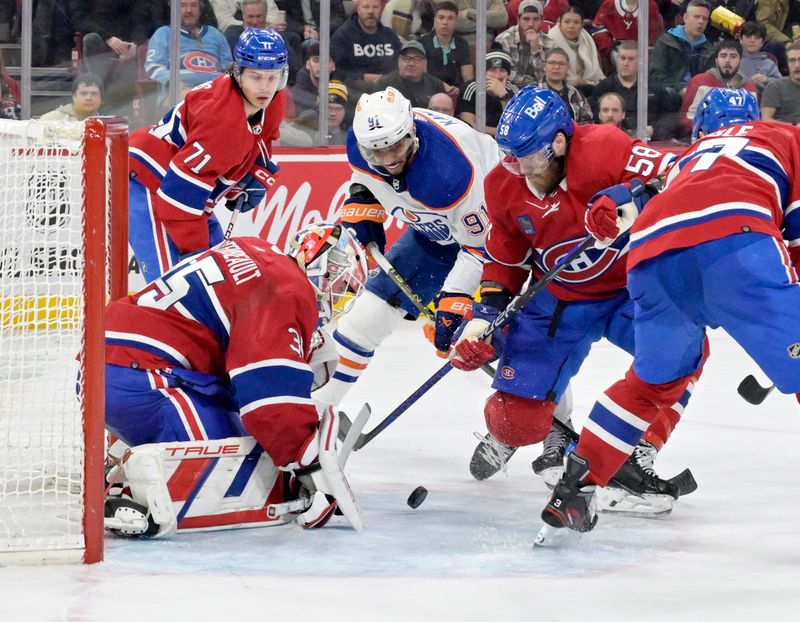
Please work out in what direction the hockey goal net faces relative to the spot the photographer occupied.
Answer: facing to the right of the viewer

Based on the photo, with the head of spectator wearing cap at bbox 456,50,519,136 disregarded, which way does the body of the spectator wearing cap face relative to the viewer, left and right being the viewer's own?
facing the viewer

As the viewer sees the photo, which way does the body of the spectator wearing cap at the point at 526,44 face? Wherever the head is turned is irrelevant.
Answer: toward the camera

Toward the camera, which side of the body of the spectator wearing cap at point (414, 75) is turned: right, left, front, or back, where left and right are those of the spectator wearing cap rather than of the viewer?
front

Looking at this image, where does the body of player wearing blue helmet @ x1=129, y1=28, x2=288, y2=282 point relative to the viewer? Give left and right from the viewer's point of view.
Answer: facing the viewer and to the right of the viewer

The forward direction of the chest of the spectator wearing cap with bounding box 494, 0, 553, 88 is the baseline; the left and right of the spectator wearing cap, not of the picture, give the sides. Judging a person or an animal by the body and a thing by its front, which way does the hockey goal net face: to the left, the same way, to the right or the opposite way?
to the left

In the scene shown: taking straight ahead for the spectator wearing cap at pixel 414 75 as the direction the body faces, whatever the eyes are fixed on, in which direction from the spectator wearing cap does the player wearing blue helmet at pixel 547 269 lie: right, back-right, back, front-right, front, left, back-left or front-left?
front

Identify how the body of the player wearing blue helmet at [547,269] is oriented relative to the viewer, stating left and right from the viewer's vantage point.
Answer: facing the viewer and to the left of the viewer

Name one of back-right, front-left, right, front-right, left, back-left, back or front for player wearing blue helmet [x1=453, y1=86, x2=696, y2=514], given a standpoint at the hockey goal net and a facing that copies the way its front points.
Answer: front

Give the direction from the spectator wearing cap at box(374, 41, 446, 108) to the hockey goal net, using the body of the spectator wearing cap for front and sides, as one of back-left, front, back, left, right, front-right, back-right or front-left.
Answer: front

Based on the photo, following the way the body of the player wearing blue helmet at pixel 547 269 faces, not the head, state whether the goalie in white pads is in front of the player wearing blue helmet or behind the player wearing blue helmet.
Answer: in front

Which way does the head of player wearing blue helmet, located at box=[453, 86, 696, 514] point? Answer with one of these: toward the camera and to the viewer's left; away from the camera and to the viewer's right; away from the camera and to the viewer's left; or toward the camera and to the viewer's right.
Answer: toward the camera and to the viewer's left

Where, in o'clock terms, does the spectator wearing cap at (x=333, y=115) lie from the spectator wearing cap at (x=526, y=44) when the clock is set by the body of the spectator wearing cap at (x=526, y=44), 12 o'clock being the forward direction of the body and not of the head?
the spectator wearing cap at (x=333, y=115) is roughly at 2 o'clock from the spectator wearing cap at (x=526, y=44).
